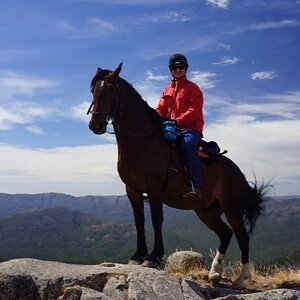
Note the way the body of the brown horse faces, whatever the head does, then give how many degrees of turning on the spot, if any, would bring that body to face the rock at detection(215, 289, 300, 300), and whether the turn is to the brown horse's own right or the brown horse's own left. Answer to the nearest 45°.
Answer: approximately 180°

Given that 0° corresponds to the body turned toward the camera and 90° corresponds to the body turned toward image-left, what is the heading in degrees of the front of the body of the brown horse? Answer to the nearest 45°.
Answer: approximately 90°

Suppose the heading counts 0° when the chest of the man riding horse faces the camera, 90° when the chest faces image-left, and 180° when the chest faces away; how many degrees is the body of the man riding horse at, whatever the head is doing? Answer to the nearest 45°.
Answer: approximately 45°
